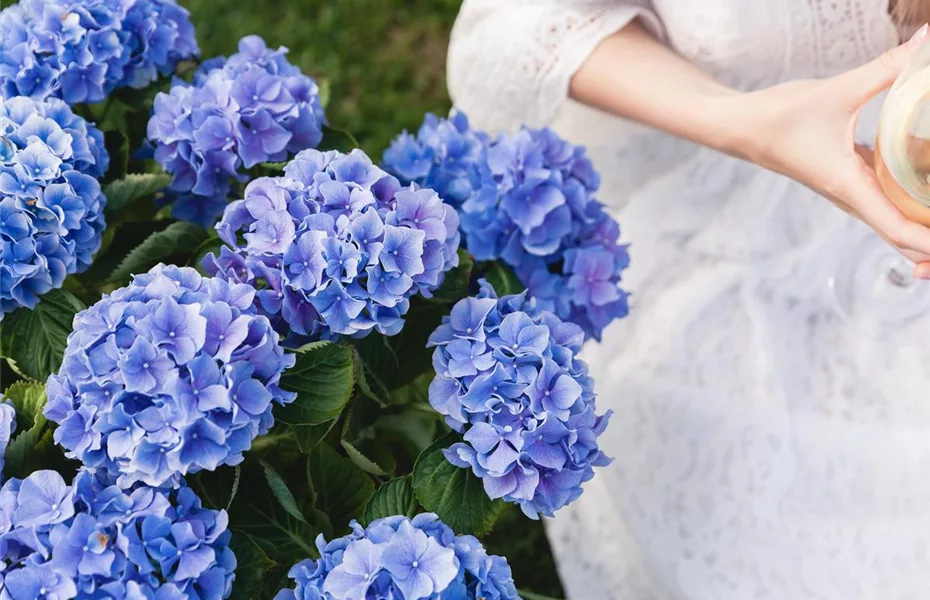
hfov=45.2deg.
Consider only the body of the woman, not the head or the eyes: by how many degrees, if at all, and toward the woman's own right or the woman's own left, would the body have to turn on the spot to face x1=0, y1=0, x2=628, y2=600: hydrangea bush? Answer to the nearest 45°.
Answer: approximately 45° to the woman's own right

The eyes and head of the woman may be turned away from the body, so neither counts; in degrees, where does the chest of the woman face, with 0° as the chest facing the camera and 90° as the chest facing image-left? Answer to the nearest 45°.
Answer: approximately 0°
